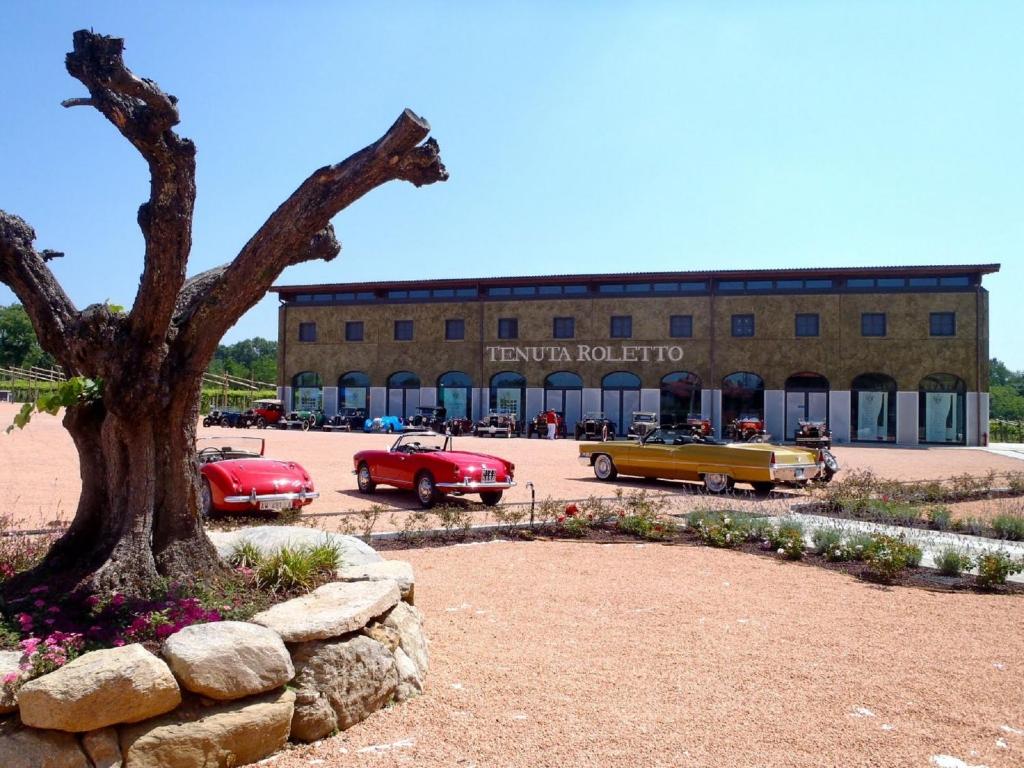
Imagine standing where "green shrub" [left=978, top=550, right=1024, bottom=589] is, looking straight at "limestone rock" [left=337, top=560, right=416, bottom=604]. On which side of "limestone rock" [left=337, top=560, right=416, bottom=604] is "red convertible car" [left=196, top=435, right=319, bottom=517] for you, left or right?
right

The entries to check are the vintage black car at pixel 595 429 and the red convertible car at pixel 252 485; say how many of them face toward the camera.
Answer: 1

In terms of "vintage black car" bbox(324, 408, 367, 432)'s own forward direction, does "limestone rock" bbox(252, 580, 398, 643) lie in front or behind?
in front

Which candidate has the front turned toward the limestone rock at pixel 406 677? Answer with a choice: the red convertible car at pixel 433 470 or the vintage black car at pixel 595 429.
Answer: the vintage black car

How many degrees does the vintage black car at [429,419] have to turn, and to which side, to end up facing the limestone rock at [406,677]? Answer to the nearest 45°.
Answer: approximately 45° to its left

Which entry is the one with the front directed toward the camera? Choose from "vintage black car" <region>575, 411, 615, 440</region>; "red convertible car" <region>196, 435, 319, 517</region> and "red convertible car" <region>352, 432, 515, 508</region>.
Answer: the vintage black car

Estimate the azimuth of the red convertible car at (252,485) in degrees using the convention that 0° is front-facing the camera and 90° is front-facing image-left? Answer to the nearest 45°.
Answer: approximately 135°

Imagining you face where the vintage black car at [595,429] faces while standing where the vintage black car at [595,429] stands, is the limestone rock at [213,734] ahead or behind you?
ahead

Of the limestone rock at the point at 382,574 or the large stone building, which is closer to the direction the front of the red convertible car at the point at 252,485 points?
the large stone building

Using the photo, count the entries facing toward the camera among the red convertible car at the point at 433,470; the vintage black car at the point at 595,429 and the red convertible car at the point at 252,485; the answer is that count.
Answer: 1

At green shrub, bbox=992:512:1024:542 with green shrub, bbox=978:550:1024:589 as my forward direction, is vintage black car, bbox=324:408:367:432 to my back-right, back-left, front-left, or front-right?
back-right

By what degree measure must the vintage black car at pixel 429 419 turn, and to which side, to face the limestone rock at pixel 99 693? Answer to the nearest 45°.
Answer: approximately 45° to its left

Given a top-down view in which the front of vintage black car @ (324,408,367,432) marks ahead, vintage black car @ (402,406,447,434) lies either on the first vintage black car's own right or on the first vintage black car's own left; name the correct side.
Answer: on the first vintage black car's own left

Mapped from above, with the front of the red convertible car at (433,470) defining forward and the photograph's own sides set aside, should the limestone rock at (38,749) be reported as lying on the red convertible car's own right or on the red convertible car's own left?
on the red convertible car's own left

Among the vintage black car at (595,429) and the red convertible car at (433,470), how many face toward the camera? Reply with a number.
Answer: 1
